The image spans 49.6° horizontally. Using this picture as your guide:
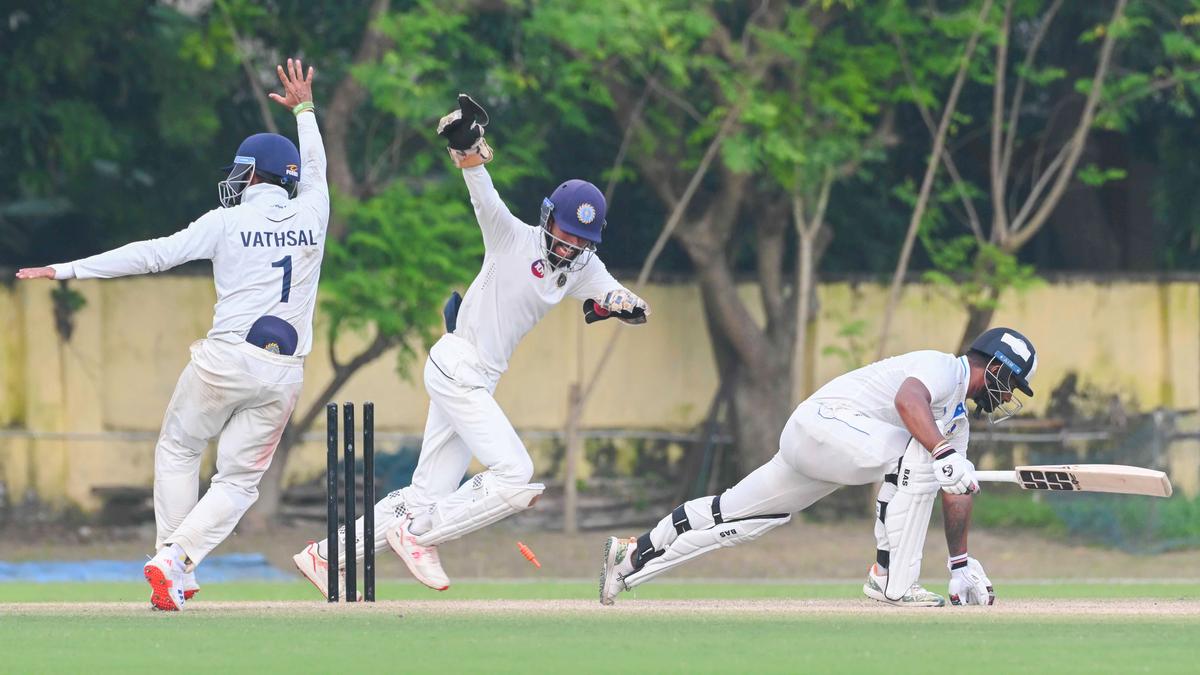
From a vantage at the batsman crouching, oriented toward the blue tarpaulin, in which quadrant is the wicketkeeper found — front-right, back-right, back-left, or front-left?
front-left

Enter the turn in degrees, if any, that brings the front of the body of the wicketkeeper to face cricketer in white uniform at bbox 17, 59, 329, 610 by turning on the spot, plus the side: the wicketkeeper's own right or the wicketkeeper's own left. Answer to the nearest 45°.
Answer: approximately 135° to the wicketkeeper's own right

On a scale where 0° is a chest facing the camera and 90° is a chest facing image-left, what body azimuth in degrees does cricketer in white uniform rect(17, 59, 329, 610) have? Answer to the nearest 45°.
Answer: approximately 135°

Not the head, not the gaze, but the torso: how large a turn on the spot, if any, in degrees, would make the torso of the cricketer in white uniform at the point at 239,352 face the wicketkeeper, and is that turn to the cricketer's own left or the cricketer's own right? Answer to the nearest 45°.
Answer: approximately 135° to the cricketer's own right

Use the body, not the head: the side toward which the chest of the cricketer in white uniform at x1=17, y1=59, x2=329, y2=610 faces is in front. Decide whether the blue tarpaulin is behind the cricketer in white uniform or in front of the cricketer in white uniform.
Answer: in front

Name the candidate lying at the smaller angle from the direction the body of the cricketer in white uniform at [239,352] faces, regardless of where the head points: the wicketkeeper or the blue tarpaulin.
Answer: the blue tarpaulin

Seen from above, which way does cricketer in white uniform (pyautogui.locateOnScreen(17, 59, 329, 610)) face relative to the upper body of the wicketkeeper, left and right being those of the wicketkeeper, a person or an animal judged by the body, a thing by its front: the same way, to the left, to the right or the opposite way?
the opposite way

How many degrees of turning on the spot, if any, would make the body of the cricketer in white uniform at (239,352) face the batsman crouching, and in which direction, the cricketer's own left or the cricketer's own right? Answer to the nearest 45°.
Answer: approximately 135° to the cricketer's own right
